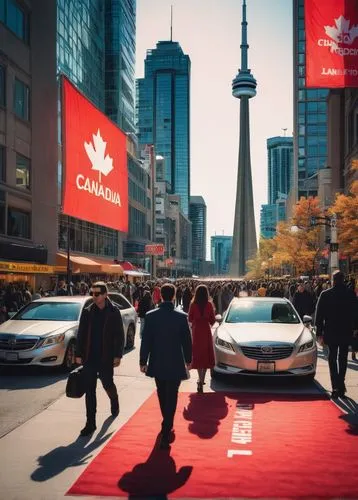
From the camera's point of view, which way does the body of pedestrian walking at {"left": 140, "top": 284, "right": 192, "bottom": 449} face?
away from the camera

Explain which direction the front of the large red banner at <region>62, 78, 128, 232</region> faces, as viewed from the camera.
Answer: facing the viewer and to the right of the viewer

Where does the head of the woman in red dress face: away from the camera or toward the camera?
away from the camera

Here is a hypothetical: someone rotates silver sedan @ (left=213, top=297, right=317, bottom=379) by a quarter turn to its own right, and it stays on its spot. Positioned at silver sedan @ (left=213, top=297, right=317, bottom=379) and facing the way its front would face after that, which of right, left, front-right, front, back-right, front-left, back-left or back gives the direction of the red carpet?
left

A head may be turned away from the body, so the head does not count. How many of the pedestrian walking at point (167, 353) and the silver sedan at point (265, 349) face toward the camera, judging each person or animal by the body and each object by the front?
1

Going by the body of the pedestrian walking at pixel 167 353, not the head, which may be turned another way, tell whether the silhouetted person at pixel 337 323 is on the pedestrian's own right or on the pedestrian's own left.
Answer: on the pedestrian's own right

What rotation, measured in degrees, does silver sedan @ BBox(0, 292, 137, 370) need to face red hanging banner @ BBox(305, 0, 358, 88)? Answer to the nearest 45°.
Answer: approximately 135° to its left

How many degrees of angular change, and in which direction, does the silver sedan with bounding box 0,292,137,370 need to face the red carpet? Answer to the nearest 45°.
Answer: approximately 45° to its left

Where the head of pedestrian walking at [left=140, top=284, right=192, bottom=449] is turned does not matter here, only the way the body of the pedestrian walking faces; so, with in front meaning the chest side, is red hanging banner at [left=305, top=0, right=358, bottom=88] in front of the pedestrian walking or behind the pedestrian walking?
in front

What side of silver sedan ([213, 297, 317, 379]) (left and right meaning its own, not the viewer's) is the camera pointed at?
front

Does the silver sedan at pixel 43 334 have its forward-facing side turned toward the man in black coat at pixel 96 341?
no

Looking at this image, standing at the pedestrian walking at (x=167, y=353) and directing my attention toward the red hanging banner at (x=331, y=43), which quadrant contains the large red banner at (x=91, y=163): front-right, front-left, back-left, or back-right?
front-left
